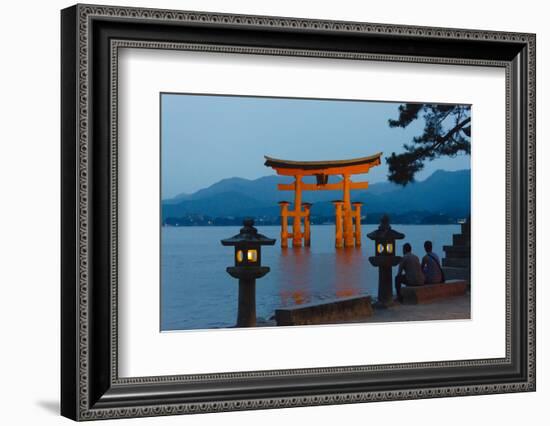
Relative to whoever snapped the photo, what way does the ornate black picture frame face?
facing the viewer and to the right of the viewer
